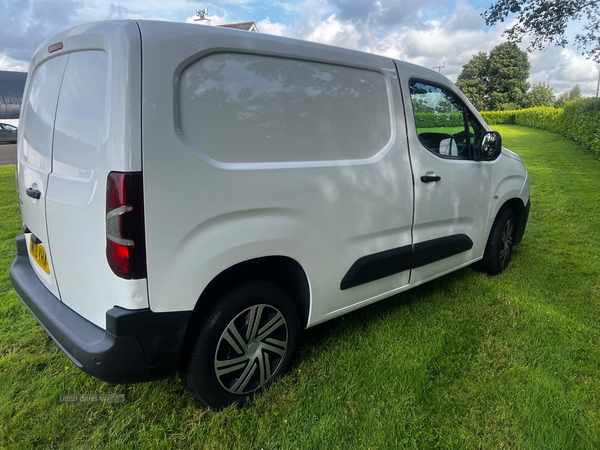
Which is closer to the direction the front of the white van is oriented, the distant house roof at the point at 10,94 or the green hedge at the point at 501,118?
the green hedge

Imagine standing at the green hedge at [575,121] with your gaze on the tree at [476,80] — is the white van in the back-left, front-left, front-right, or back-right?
back-left

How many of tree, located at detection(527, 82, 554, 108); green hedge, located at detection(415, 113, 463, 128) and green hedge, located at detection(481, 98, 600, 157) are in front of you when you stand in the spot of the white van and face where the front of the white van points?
3

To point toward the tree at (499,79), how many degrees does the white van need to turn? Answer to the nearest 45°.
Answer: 0° — it already faces it

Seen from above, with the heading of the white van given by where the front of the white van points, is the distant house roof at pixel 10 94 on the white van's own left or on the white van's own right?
on the white van's own left

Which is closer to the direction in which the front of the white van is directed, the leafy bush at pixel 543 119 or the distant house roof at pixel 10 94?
the leafy bush

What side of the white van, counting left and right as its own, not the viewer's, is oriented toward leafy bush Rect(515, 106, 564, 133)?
front

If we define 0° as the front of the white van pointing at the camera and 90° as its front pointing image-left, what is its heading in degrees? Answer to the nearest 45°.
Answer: approximately 225°

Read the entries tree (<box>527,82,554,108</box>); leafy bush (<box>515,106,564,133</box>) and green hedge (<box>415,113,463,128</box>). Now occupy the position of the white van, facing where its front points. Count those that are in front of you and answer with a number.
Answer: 3

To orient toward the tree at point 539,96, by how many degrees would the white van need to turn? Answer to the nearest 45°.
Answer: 0° — it already faces it

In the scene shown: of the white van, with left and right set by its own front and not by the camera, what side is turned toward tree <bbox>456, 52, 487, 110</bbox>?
front

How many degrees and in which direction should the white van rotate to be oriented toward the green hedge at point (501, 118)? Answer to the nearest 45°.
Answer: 0° — it already faces it
